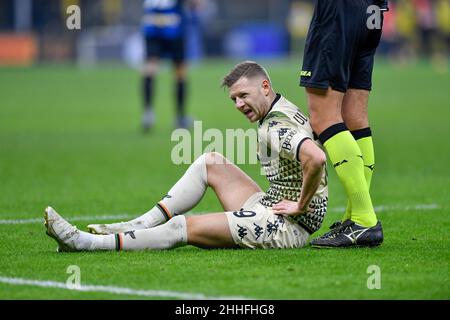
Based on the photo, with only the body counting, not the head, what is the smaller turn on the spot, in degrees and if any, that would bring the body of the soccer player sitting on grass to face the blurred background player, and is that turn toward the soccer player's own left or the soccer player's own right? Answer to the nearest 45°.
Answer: approximately 90° to the soccer player's own right

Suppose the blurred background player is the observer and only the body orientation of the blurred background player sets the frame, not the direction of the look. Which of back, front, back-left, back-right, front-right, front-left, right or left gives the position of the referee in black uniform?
front

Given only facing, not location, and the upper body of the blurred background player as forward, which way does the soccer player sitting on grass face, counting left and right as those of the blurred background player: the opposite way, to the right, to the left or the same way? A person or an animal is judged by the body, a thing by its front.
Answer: to the right

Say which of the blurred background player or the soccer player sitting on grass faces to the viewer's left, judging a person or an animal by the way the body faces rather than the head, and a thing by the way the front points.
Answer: the soccer player sitting on grass

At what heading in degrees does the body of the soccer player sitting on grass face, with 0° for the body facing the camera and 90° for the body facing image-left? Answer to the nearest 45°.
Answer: approximately 90°

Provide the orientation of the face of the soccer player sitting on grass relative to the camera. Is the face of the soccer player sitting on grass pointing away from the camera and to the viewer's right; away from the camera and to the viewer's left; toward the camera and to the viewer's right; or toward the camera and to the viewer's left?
toward the camera and to the viewer's left

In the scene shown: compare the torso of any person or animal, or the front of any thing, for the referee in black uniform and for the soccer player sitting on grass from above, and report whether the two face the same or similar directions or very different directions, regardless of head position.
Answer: same or similar directions

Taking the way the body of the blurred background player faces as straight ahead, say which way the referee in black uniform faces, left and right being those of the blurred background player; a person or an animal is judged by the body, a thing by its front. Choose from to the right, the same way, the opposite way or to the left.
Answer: to the right

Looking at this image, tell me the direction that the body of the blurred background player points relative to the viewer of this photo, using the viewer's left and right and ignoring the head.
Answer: facing the viewer

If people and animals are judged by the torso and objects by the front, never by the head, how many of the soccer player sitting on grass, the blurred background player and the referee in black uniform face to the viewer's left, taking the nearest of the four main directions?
2

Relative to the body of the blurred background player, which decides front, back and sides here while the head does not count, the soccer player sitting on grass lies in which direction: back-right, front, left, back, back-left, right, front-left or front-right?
front

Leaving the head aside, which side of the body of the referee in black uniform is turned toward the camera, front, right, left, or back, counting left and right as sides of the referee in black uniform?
left

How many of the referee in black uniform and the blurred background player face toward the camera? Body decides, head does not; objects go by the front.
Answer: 1
